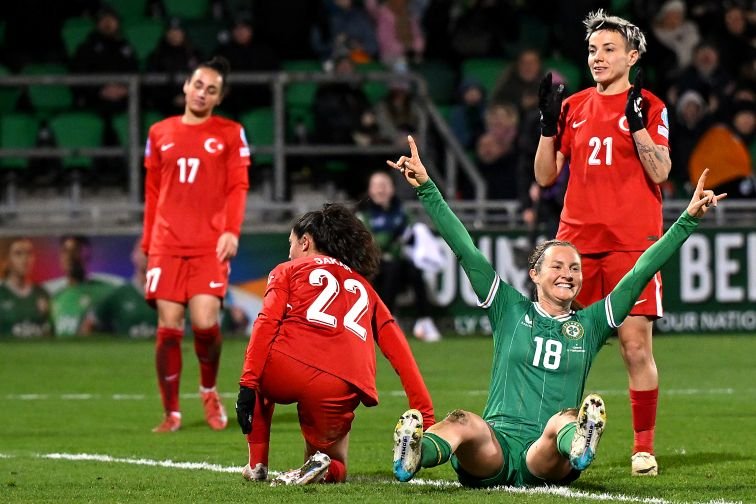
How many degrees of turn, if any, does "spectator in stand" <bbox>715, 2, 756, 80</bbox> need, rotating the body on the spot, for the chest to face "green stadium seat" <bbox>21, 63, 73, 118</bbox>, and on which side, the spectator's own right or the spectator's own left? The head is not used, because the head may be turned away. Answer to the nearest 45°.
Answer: approximately 90° to the spectator's own right

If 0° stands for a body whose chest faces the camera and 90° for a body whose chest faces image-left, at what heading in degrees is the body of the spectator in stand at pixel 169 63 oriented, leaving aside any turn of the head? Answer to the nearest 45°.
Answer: approximately 0°

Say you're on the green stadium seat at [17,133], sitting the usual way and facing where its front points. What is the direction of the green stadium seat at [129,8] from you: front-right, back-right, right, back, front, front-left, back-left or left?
back-left

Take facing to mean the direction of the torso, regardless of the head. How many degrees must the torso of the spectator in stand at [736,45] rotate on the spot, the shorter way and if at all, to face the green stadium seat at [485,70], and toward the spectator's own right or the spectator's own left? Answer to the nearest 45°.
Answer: approximately 90° to the spectator's own right

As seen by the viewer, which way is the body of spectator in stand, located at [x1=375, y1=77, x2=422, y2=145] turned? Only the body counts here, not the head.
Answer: toward the camera

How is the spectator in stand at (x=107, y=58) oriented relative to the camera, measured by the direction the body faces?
toward the camera

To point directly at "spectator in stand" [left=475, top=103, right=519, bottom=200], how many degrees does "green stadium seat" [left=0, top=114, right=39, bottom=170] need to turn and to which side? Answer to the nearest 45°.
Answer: approximately 90° to its left

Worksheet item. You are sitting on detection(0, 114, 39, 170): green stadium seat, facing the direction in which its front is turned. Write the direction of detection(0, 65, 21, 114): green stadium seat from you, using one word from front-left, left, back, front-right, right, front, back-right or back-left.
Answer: back

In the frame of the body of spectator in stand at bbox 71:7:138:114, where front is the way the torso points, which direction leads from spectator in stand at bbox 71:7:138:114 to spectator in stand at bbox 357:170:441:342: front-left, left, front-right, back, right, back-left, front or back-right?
front-left

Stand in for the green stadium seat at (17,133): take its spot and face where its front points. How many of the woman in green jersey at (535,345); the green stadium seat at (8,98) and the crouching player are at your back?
1

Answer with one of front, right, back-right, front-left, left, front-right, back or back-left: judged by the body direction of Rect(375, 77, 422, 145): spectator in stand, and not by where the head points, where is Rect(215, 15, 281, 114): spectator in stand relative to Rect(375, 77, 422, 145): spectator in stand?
right

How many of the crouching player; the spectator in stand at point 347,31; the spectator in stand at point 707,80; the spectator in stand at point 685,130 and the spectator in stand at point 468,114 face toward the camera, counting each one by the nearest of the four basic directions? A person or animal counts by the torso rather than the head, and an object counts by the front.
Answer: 4

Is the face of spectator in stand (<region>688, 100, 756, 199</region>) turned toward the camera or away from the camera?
toward the camera

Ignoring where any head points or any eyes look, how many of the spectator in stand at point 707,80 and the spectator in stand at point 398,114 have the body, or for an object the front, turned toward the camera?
2

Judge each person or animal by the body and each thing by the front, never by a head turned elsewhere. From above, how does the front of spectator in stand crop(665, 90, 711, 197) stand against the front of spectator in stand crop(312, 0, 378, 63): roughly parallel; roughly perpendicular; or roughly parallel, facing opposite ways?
roughly parallel

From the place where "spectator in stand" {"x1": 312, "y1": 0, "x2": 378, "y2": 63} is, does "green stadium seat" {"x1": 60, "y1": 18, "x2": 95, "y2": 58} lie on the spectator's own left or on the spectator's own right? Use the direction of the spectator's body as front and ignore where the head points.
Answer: on the spectator's own right

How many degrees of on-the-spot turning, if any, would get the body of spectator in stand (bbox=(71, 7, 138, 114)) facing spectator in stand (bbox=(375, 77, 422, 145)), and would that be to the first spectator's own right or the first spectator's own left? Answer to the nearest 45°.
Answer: approximately 90° to the first spectator's own left

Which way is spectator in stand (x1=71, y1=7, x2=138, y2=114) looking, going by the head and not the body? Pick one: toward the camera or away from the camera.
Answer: toward the camera

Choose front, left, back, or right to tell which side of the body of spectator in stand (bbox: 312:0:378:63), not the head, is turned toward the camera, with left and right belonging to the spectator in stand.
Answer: front

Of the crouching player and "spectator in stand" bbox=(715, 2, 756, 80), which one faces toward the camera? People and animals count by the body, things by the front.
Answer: the spectator in stand

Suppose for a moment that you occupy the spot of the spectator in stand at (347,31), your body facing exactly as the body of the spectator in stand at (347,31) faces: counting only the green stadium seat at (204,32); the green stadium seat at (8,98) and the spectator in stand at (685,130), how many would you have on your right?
2

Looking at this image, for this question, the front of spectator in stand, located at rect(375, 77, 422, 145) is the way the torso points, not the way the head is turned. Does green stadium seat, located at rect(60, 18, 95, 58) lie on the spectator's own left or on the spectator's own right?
on the spectator's own right
